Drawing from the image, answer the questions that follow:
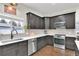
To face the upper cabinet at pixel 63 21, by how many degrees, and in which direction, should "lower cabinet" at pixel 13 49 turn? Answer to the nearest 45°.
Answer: approximately 90° to its left

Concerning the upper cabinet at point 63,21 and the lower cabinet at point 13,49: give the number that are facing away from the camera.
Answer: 0

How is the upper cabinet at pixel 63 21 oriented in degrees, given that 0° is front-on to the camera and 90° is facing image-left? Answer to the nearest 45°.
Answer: approximately 45°

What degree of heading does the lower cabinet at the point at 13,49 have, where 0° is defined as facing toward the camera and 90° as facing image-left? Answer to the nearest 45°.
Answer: approximately 315°

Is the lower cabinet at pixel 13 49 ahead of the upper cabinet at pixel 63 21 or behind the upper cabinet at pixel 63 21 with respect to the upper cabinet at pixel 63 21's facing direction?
ahead

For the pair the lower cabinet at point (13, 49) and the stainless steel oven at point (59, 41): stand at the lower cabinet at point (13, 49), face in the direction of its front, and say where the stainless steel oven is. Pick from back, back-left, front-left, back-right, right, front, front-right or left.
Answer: left
